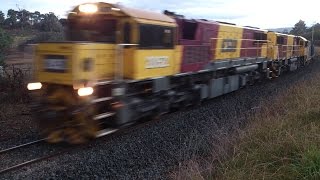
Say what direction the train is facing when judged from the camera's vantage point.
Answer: facing the viewer and to the left of the viewer
